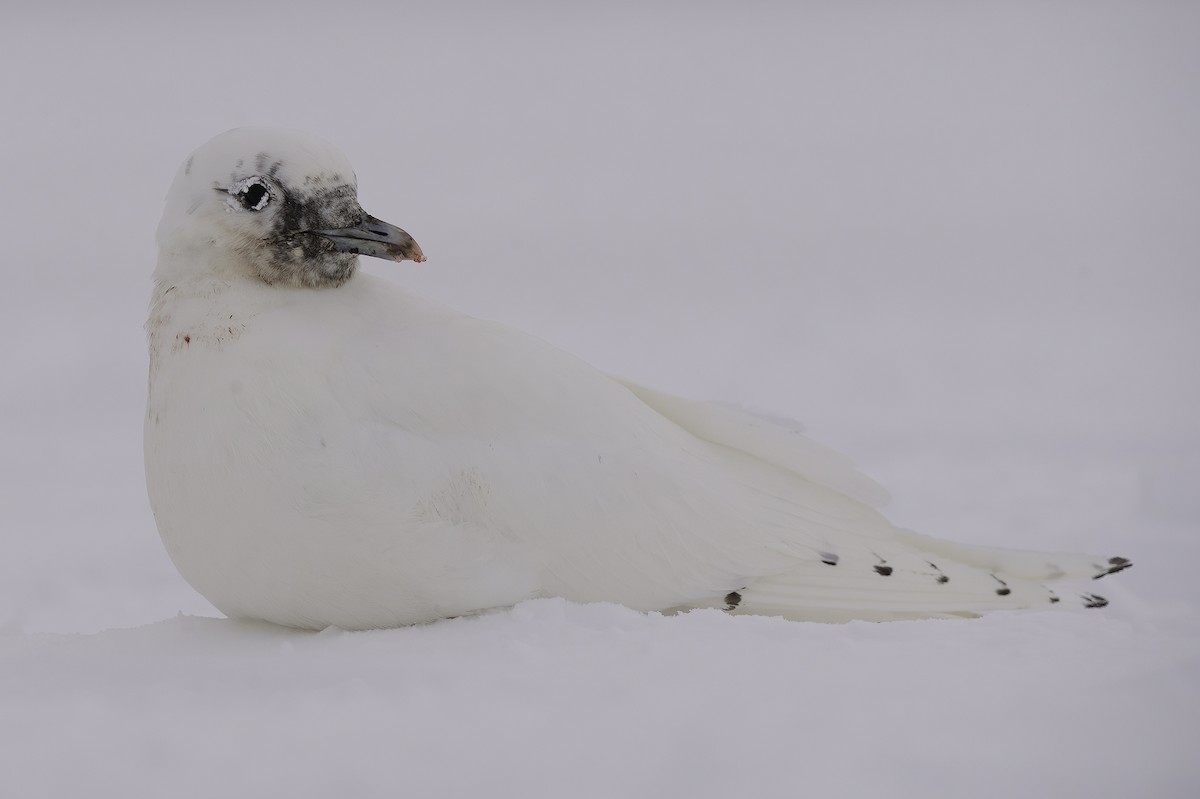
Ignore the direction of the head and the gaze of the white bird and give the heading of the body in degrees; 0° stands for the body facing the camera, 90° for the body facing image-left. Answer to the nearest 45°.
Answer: approximately 90°
